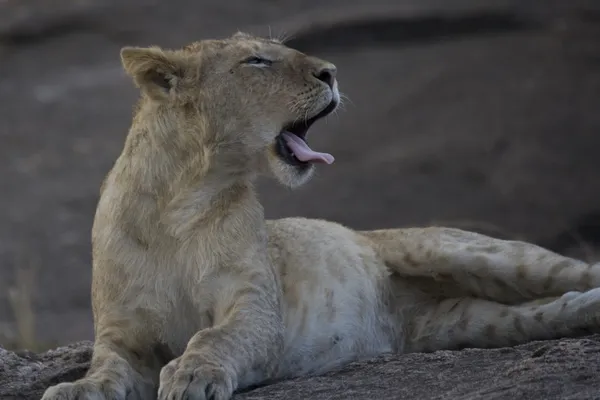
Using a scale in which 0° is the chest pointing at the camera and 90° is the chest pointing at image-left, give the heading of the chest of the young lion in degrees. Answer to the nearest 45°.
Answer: approximately 45°
